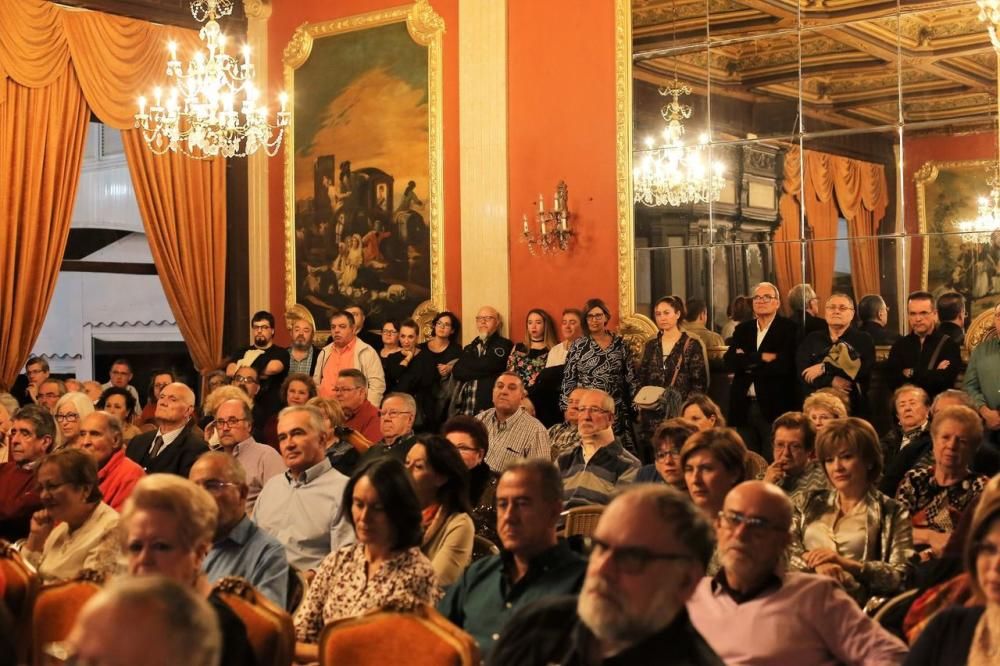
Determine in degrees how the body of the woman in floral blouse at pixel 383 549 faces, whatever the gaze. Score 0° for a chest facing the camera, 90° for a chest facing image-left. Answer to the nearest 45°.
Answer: approximately 45°

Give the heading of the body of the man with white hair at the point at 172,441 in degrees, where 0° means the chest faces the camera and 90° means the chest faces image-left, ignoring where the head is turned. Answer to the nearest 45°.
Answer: approximately 45°

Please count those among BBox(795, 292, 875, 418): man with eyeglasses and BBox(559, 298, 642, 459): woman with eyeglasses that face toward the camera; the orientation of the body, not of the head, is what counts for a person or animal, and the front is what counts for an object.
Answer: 2

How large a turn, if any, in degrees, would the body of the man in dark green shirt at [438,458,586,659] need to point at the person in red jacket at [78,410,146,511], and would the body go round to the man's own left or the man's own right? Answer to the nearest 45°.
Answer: approximately 90° to the man's own right

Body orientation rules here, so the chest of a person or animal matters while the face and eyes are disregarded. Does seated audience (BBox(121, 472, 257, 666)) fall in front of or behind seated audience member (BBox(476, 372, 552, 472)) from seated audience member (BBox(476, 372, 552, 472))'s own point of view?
in front

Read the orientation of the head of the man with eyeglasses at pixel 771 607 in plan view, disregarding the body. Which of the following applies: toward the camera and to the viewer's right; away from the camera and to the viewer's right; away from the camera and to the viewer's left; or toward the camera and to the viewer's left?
toward the camera and to the viewer's left

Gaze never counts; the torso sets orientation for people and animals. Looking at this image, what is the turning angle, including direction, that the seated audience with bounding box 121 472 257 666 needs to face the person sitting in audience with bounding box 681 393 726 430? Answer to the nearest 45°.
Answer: approximately 180°

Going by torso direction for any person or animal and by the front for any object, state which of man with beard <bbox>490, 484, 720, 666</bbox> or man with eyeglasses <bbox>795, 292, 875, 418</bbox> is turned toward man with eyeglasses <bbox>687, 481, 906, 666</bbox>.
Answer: man with eyeglasses <bbox>795, 292, 875, 418</bbox>
